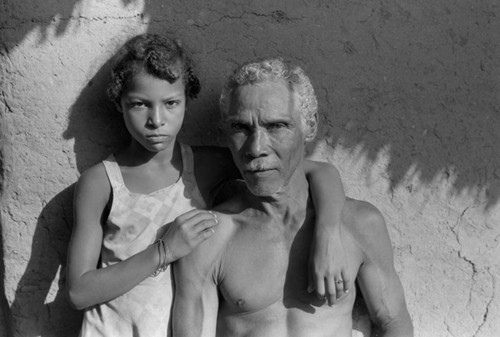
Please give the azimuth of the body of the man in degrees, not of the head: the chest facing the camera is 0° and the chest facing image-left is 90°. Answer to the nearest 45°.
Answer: approximately 0°

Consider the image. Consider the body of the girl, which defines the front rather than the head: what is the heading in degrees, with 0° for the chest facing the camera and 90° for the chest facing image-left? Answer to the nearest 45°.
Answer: approximately 0°
